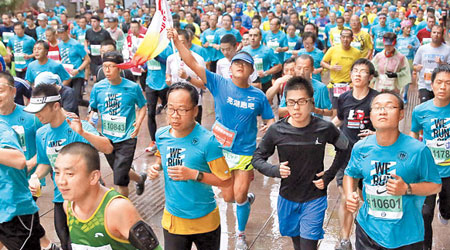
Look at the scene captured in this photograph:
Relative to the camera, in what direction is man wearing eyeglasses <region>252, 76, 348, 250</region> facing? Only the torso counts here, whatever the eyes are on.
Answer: toward the camera

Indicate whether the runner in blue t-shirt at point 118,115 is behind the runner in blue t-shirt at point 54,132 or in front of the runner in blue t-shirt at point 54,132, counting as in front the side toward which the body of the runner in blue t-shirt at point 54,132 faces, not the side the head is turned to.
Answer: behind

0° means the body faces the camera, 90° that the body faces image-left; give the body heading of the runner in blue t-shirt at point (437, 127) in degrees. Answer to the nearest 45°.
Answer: approximately 0°

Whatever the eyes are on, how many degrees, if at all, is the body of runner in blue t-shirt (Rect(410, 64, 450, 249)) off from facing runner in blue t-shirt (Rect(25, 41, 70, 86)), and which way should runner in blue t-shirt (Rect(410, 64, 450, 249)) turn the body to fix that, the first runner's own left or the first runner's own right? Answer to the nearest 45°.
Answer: approximately 90° to the first runner's own right

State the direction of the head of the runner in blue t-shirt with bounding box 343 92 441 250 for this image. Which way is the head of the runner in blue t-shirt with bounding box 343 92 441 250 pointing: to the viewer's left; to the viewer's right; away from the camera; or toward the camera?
toward the camera

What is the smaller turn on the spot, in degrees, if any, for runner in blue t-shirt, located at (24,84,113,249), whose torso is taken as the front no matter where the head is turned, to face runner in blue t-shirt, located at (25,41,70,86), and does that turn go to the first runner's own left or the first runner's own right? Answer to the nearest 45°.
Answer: approximately 135° to the first runner's own right

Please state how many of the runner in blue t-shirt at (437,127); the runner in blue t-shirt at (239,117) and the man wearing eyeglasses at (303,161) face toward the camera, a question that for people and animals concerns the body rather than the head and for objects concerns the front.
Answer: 3

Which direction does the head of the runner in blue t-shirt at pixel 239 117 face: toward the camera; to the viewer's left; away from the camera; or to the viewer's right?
toward the camera

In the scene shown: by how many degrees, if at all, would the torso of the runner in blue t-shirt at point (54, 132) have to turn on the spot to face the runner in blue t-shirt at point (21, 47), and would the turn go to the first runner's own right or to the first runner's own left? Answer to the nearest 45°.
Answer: approximately 135° to the first runner's own right

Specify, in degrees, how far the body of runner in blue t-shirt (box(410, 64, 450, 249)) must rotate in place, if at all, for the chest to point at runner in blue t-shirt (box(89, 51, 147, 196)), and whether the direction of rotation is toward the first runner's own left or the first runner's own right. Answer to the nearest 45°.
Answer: approximately 90° to the first runner's own right

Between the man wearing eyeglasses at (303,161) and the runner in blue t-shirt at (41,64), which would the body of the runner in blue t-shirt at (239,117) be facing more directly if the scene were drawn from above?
the man wearing eyeglasses

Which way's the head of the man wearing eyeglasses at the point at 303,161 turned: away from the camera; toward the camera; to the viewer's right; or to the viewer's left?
toward the camera
